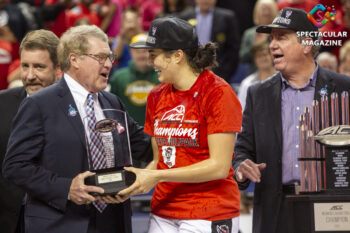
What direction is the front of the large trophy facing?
toward the camera

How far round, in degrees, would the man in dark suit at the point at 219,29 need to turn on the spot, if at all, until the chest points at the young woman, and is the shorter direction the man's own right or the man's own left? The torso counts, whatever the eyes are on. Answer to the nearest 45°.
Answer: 0° — they already face them

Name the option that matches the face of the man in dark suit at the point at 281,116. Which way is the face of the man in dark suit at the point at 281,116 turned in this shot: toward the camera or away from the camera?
toward the camera

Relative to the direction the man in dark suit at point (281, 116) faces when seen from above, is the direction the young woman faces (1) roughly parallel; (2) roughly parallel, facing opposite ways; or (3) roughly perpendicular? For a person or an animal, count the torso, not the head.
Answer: roughly parallel

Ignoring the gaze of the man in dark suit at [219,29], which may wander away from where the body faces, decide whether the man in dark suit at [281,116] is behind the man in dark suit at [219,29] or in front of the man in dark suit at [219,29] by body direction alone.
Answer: in front

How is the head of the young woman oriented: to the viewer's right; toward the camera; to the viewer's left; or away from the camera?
to the viewer's left

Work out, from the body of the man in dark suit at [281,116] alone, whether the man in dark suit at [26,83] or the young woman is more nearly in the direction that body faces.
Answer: the young woman

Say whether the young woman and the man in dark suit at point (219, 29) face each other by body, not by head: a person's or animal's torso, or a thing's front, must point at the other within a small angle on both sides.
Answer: no

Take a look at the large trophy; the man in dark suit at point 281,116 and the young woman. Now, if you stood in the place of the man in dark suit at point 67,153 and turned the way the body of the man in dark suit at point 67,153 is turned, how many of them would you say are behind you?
0

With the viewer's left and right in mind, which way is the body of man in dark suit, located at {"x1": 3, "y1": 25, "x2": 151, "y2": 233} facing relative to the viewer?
facing the viewer and to the right of the viewer

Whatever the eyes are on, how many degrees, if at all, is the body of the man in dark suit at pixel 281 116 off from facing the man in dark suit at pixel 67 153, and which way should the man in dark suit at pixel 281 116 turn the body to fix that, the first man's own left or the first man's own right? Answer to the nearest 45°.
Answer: approximately 90° to the first man's own right

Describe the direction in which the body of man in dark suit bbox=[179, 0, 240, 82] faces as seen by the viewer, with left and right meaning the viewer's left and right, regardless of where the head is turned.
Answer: facing the viewer

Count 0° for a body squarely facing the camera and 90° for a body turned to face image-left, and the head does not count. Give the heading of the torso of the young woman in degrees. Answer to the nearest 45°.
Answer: approximately 45°

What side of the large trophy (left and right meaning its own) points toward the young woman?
right

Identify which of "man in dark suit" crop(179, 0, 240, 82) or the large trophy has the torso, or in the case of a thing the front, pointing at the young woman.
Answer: the man in dark suit

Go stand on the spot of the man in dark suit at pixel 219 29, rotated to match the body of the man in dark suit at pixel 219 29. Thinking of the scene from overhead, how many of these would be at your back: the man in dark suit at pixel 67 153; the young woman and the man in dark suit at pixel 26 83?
0

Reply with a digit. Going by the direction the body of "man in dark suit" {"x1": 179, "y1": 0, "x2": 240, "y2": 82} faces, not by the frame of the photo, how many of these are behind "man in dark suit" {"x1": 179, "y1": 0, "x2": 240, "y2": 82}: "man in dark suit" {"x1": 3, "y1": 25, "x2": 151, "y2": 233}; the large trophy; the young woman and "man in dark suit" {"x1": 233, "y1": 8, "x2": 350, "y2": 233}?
0

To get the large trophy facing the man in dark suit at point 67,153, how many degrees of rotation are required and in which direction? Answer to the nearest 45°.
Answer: approximately 90° to its right

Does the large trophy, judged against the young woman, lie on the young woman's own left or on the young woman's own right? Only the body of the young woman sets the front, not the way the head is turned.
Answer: on the young woman's own left
